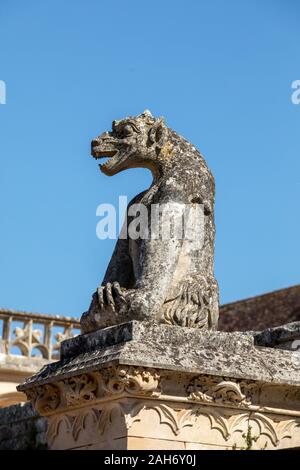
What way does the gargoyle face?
to the viewer's left
